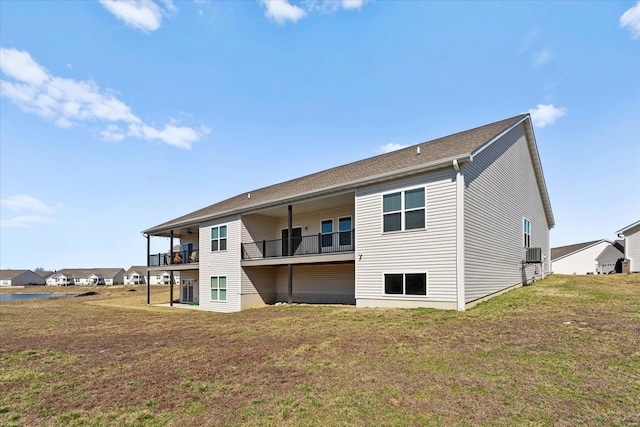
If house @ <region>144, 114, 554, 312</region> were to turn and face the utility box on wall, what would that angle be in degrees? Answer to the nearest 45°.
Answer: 0° — it already faces it

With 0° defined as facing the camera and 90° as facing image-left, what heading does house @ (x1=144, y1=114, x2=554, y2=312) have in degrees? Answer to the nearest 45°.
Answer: approximately 225°

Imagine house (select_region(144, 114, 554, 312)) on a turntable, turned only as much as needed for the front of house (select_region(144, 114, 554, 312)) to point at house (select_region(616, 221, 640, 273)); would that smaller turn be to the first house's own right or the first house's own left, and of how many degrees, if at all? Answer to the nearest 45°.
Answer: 0° — it already faces it
